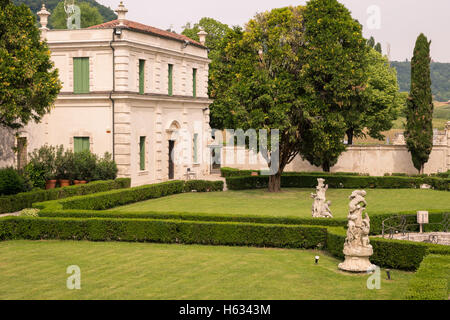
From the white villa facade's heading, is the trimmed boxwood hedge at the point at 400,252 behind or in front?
in front

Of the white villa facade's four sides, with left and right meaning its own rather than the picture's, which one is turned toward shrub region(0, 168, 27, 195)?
right

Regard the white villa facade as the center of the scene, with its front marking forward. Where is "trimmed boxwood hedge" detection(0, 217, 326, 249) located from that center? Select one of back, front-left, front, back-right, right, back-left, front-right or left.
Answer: front-right

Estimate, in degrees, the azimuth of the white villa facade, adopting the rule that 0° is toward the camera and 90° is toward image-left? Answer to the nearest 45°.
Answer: approximately 315°
